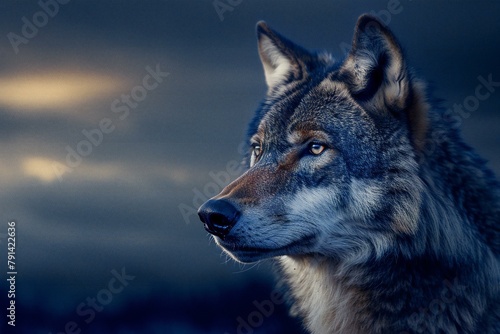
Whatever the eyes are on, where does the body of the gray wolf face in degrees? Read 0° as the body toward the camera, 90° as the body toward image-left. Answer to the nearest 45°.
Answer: approximately 45°
